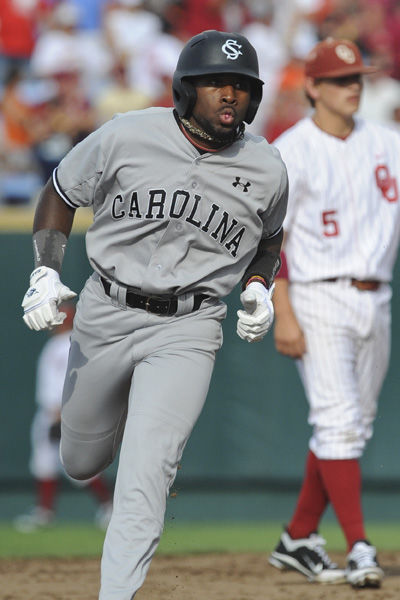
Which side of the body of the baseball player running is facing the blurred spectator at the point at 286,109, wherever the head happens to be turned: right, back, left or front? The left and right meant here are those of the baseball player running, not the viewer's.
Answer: back

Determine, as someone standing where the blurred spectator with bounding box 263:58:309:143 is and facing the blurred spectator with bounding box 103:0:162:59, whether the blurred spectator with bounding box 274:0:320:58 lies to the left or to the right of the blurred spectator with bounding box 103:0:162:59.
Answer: right

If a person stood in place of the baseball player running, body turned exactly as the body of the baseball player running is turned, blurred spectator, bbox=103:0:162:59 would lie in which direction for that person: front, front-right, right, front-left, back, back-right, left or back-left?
back

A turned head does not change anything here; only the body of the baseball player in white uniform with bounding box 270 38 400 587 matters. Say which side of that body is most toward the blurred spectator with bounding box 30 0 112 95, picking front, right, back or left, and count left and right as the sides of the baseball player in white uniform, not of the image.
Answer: back

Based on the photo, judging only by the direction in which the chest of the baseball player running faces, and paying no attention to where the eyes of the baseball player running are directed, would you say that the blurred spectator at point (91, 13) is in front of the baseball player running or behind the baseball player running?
behind

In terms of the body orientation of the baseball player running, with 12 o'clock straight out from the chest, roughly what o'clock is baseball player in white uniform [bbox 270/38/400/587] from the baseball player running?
The baseball player in white uniform is roughly at 7 o'clock from the baseball player running.

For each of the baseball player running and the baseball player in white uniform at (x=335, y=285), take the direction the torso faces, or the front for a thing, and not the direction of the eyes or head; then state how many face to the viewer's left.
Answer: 0

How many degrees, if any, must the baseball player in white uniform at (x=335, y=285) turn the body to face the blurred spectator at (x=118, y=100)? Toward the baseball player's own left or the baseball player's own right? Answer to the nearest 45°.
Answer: approximately 180°

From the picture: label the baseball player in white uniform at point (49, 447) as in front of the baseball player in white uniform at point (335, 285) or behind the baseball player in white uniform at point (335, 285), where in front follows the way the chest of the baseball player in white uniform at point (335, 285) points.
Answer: behind

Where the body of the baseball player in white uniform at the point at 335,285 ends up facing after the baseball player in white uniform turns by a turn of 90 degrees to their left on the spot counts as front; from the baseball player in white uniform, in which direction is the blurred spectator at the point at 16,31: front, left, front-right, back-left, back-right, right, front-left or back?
left

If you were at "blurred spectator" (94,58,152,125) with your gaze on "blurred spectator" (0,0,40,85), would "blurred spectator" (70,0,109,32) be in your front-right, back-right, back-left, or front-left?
front-right

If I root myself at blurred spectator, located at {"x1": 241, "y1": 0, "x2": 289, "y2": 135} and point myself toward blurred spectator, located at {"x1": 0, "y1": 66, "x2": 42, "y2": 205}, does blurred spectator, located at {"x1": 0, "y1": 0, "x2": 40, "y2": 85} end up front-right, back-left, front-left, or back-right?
front-right

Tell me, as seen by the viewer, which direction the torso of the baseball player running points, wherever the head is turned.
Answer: toward the camera

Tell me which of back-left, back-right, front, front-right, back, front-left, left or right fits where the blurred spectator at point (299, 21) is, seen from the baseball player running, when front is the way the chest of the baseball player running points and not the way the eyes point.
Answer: back

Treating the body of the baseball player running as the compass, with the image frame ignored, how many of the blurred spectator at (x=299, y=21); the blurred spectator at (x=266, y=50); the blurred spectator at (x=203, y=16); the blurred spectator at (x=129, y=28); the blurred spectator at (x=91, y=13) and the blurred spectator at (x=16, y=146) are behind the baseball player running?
6
